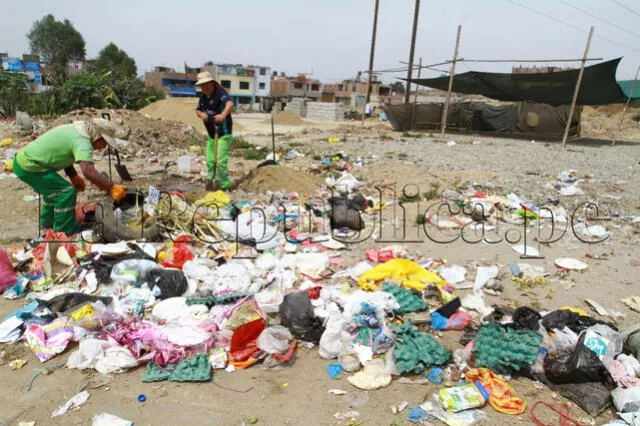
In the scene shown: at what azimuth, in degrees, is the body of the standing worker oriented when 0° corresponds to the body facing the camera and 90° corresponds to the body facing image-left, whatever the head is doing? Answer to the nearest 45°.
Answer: approximately 45°

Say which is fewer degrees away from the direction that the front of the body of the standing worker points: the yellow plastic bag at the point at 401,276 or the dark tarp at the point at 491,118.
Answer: the yellow plastic bag

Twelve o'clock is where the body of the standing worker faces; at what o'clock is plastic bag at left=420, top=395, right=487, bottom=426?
The plastic bag is roughly at 10 o'clock from the standing worker.

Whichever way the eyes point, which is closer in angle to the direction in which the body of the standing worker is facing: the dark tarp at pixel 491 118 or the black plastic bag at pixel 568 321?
the black plastic bag

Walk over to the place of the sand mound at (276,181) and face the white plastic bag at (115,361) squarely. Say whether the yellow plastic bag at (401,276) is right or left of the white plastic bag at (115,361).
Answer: left

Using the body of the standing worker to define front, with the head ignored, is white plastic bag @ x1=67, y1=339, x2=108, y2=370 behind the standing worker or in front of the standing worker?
in front

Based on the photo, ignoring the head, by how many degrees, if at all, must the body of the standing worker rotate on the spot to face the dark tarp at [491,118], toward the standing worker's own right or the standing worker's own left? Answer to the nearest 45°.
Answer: approximately 180°

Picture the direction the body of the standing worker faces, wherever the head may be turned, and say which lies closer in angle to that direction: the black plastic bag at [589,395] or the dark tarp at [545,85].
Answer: the black plastic bag

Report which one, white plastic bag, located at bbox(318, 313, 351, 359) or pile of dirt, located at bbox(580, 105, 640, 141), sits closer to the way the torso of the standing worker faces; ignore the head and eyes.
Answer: the white plastic bag

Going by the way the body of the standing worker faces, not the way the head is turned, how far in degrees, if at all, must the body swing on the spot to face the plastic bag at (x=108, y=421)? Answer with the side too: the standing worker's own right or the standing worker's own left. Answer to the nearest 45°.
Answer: approximately 45° to the standing worker's own left

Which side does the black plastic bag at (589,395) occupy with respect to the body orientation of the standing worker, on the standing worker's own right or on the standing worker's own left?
on the standing worker's own left

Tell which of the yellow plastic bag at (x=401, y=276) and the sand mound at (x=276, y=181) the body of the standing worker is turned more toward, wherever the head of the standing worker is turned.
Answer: the yellow plastic bag

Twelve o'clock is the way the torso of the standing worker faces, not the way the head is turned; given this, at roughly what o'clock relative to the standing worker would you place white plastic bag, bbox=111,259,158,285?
The white plastic bag is roughly at 11 o'clock from the standing worker.

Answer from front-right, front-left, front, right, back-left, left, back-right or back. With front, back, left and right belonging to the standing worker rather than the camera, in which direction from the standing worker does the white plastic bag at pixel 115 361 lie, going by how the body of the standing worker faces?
front-left

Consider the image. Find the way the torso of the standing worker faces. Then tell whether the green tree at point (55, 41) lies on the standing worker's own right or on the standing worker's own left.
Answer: on the standing worker's own right

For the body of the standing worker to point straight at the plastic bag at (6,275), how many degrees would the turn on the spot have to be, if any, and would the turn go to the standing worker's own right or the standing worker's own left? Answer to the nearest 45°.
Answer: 0° — they already face it

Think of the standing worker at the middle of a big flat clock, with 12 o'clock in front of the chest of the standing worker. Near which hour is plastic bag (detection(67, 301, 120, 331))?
The plastic bag is roughly at 11 o'clock from the standing worker.
